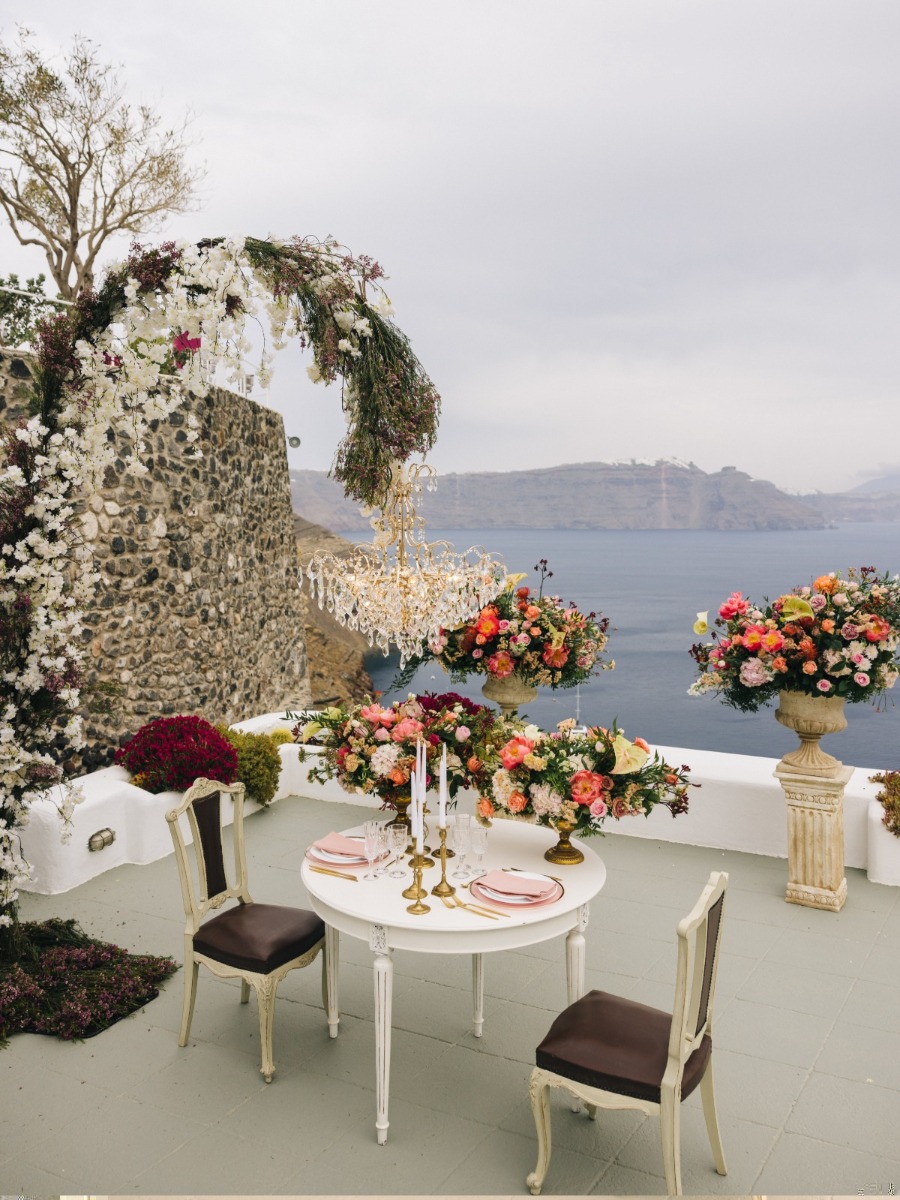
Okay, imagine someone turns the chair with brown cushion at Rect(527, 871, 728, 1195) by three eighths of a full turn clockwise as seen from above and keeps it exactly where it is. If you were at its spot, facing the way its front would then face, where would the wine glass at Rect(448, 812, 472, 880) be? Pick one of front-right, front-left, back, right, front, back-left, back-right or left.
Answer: back-left

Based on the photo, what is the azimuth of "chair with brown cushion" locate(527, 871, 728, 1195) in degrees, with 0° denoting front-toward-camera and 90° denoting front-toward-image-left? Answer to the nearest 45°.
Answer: approximately 135°

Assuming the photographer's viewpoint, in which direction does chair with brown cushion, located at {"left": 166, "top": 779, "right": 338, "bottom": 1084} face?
facing the viewer and to the right of the viewer

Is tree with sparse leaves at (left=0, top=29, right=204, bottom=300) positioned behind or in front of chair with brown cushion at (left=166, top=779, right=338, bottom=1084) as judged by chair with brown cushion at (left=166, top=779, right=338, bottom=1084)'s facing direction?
behind

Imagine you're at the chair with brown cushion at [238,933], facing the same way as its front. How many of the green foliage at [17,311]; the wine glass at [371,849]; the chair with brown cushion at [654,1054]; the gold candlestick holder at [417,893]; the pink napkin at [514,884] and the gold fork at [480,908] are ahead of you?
5

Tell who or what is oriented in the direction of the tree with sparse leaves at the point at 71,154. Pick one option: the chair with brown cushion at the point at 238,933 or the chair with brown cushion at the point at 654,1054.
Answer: the chair with brown cushion at the point at 654,1054

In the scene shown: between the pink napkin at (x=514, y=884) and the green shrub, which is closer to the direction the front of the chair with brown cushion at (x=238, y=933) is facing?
the pink napkin

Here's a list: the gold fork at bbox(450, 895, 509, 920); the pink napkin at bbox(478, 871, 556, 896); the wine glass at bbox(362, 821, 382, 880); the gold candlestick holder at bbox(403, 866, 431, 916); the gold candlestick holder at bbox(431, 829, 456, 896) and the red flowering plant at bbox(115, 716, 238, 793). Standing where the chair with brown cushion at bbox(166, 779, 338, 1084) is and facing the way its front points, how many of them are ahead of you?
5

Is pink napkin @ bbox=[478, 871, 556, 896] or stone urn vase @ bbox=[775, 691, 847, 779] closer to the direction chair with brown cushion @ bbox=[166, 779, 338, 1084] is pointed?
the pink napkin

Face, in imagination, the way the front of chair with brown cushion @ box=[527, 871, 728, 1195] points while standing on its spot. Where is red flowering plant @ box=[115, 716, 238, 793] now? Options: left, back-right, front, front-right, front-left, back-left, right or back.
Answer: front

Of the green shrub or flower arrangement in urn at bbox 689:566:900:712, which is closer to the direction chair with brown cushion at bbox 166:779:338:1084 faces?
the flower arrangement in urn

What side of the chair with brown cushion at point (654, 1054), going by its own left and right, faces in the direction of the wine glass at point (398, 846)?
front

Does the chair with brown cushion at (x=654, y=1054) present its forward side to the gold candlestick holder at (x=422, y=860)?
yes

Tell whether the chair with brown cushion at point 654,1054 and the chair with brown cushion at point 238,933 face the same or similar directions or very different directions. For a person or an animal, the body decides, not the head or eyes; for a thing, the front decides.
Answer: very different directions

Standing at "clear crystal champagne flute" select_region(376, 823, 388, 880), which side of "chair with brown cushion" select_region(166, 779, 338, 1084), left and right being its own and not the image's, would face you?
front
